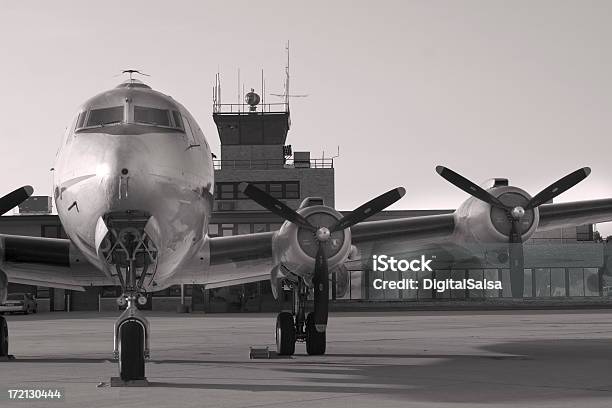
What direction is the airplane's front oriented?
toward the camera
